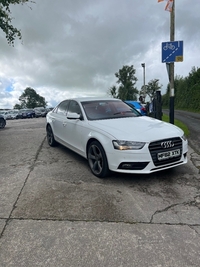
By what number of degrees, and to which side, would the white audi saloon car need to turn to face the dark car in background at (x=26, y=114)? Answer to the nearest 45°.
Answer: approximately 180°

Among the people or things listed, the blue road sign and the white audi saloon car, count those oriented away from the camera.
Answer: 0

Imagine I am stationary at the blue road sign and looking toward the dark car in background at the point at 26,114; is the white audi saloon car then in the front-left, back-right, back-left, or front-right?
back-left

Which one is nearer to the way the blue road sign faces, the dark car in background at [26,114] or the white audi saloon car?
the white audi saloon car

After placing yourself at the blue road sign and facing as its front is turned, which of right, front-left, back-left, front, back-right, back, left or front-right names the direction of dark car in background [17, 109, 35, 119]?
back-right

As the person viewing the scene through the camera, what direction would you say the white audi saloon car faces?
facing the viewer and to the right of the viewer

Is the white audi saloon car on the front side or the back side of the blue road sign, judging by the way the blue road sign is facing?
on the front side

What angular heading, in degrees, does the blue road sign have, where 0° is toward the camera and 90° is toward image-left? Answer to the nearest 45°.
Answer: approximately 0°

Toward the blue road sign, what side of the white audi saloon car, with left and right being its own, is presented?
left

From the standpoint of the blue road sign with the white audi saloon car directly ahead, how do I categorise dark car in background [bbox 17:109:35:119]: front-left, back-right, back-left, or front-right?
back-right
